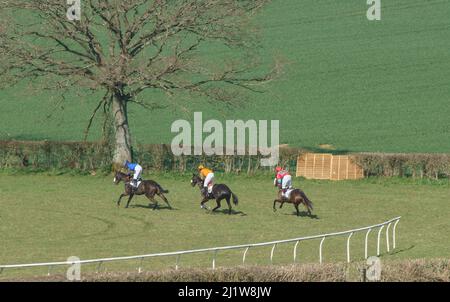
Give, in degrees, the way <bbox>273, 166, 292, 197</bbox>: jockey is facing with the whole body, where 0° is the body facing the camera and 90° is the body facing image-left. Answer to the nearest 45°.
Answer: approximately 90°

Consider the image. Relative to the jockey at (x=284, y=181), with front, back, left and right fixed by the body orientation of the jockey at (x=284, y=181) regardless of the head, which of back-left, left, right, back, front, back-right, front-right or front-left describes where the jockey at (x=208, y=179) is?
front

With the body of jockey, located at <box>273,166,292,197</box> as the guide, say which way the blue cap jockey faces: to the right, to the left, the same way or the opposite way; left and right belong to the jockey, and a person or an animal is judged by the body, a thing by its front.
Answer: the same way

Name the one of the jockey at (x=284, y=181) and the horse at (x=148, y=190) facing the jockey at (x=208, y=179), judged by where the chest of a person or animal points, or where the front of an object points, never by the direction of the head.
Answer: the jockey at (x=284, y=181)

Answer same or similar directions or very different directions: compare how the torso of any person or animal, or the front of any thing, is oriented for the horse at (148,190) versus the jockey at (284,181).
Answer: same or similar directions

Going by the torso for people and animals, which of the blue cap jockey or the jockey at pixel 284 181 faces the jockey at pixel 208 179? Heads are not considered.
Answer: the jockey at pixel 284 181

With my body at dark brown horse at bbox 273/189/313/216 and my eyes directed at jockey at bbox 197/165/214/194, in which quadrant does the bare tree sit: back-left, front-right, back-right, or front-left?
front-right

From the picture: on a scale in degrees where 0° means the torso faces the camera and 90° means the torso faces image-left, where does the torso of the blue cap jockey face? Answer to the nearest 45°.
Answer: approximately 90°

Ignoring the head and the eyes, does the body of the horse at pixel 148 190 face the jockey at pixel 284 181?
no

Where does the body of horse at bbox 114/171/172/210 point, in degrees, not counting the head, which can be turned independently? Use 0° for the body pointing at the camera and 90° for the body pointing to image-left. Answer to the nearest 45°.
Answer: approximately 90°
